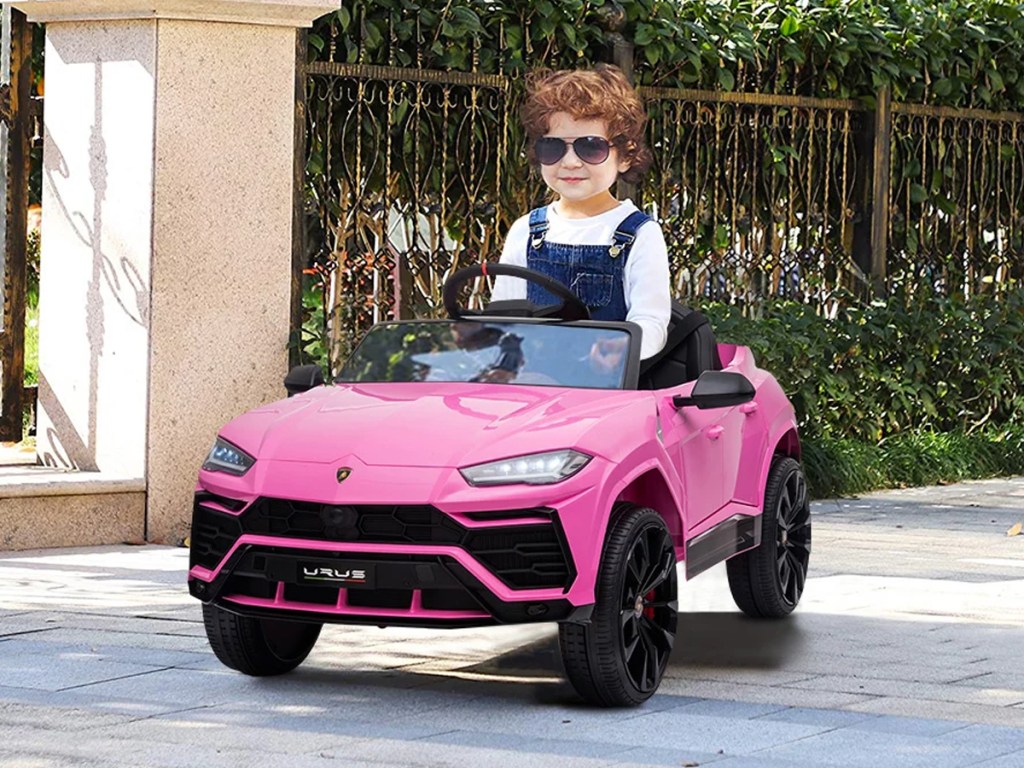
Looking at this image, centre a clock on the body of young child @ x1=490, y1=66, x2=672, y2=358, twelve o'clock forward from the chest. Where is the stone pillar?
The stone pillar is roughly at 3 o'clock from the young child.

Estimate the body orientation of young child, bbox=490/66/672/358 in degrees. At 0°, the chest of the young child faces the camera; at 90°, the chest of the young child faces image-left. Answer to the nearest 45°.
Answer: approximately 45°

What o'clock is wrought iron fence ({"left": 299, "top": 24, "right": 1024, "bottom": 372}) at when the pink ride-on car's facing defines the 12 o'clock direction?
The wrought iron fence is roughly at 5 o'clock from the pink ride-on car.

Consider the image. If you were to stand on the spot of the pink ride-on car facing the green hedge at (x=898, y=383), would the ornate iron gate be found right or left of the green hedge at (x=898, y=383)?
left

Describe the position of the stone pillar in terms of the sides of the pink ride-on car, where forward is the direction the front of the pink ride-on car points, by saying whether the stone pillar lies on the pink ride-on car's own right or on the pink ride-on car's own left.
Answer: on the pink ride-on car's own right

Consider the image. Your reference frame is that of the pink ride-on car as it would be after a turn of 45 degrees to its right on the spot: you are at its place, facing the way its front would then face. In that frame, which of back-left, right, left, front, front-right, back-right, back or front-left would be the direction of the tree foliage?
right
